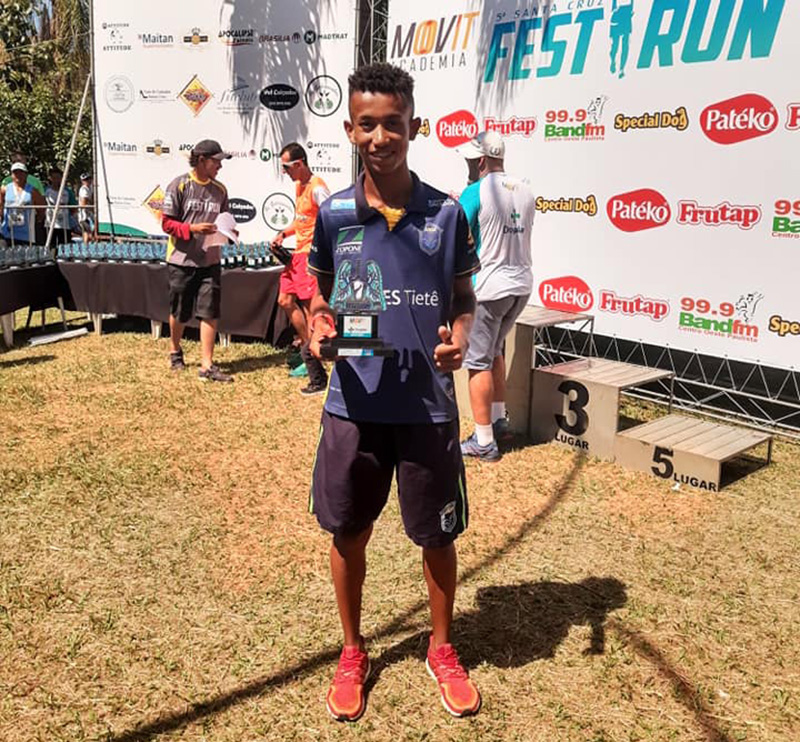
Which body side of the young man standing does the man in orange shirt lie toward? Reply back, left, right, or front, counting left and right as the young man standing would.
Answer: back

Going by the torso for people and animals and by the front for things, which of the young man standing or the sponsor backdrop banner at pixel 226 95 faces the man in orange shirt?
the sponsor backdrop banner

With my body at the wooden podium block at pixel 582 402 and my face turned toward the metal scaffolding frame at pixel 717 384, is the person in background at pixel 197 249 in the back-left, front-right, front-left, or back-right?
back-left

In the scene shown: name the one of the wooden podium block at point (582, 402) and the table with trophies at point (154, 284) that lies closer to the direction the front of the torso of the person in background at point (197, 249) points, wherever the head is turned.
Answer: the wooden podium block

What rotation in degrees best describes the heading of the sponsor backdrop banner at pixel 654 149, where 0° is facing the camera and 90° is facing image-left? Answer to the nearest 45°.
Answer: approximately 45°

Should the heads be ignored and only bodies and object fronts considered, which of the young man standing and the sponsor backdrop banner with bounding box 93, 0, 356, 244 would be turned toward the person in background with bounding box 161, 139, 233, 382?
the sponsor backdrop banner

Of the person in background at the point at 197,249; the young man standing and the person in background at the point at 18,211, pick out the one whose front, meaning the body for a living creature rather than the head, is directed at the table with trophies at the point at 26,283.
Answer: the person in background at the point at 18,211
